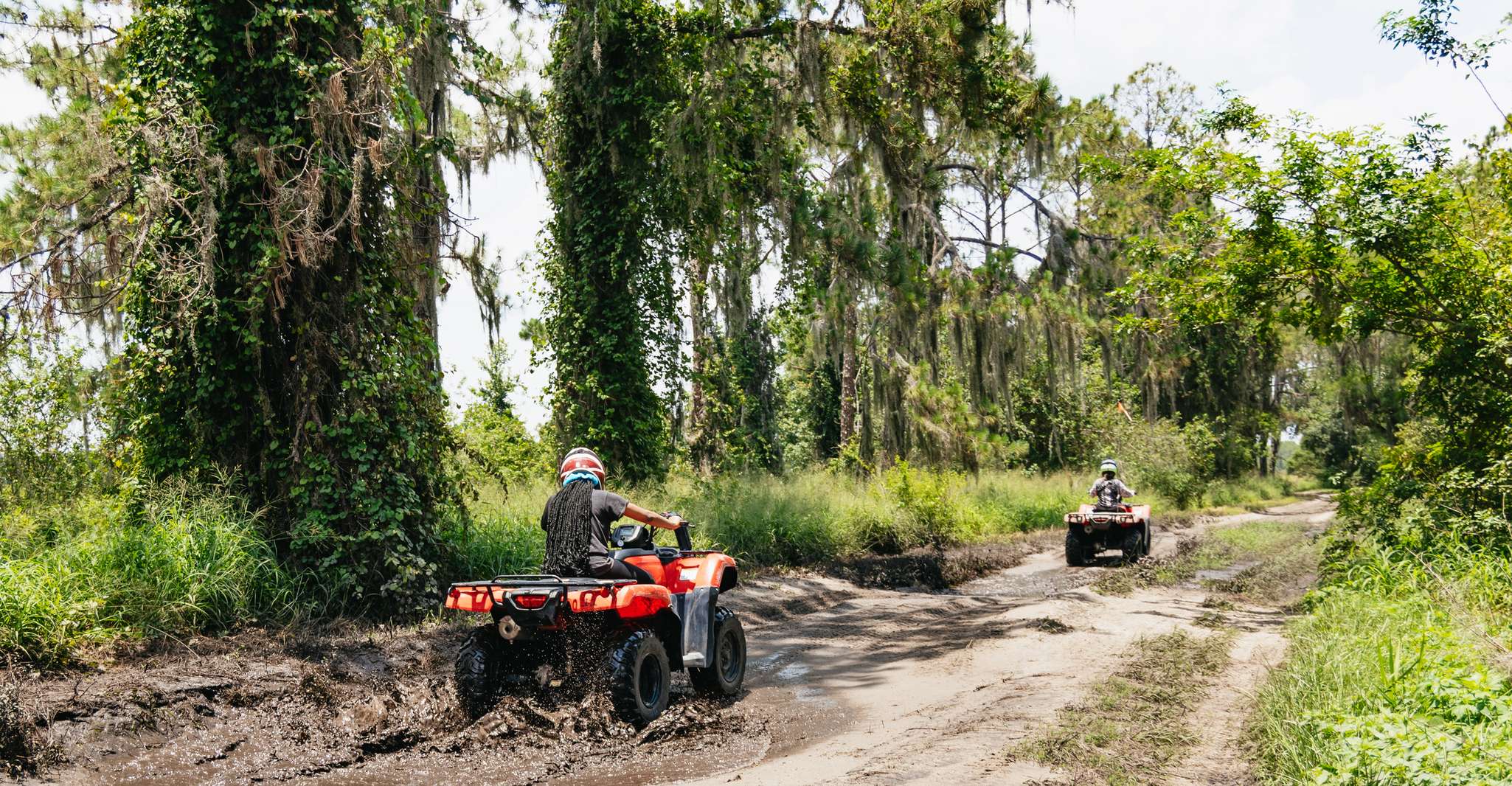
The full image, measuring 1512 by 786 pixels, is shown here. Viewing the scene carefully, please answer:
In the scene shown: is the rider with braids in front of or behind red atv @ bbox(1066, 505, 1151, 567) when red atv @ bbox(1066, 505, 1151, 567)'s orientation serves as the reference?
behind

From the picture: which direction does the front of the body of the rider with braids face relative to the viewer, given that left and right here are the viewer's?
facing away from the viewer and to the right of the viewer

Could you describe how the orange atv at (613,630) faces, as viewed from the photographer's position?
facing away from the viewer and to the right of the viewer

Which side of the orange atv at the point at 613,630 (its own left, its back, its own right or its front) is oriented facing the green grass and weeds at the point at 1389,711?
right

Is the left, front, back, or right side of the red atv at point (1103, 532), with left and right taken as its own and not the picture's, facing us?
back

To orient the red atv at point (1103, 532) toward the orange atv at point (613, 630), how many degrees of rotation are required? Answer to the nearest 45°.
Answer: approximately 180°

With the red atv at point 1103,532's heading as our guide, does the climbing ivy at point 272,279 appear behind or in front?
behind

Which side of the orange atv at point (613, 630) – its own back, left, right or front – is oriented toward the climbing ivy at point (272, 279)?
left

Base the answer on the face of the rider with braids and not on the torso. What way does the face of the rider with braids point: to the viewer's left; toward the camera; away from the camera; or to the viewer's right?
away from the camera
